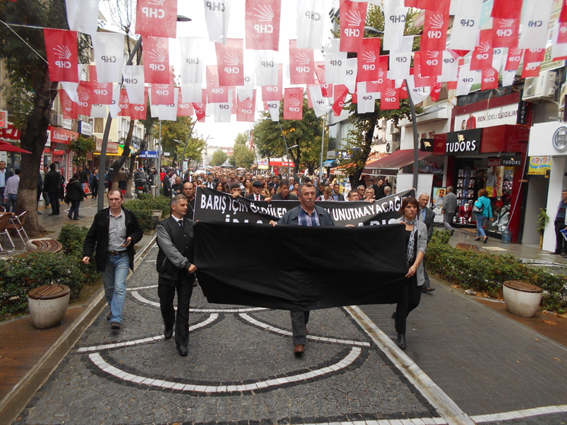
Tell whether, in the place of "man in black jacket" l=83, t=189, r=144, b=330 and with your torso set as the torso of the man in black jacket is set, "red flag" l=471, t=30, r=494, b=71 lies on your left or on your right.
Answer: on your left

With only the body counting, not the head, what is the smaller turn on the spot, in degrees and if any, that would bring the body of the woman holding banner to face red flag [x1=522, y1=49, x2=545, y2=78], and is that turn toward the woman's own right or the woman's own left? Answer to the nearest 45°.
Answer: approximately 180°

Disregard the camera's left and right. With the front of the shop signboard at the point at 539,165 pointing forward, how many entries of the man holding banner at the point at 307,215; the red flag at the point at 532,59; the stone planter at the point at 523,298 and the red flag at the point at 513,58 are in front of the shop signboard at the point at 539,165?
4

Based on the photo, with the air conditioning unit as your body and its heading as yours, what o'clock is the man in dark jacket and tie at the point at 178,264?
The man in dark jacket and tie is roughly at 11 o'clock from the air conditioning unit.

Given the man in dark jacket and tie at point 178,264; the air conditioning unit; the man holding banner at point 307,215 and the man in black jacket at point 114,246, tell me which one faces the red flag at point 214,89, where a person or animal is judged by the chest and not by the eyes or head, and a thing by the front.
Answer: the air conditioning unit

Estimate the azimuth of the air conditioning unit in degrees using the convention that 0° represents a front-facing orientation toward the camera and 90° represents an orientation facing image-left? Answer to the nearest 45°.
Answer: approximately 45°

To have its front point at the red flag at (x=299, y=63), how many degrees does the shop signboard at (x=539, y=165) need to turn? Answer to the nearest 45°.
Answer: approximately 45° to its right

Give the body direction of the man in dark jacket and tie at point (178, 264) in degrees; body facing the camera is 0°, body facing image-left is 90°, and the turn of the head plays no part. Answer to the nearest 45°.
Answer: approximately 315°

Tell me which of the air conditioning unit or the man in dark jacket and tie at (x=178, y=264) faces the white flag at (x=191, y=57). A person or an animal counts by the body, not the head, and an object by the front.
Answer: the air conditioning unit
